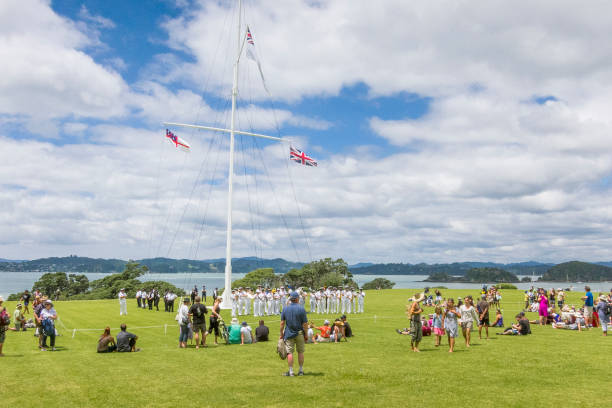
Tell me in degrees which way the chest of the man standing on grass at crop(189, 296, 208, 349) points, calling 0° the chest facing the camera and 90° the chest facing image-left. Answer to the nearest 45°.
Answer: approximately 180°

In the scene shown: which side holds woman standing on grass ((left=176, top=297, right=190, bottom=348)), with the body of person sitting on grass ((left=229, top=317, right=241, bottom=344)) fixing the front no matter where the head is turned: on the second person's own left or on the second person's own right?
on the second person's own left

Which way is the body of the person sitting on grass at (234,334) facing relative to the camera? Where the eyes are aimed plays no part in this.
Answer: away from the camera

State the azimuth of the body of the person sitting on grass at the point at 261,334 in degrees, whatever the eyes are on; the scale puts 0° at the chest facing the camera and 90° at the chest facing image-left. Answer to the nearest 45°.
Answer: approximately 180°

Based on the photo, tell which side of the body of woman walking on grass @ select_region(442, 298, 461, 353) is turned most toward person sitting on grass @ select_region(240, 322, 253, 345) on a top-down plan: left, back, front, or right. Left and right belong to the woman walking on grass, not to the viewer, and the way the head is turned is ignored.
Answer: right

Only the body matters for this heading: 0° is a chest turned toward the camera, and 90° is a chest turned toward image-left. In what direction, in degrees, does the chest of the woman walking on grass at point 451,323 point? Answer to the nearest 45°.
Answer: approximately 0°

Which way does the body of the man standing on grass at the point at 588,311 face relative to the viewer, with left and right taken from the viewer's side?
facing to the left of the viewer

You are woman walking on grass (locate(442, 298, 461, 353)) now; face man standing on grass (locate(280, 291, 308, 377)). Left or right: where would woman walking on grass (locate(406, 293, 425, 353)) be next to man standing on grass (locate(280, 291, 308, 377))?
right

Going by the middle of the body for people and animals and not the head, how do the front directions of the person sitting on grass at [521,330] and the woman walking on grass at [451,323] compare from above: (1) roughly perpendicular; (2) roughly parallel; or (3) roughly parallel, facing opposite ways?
roughly perpendicular
